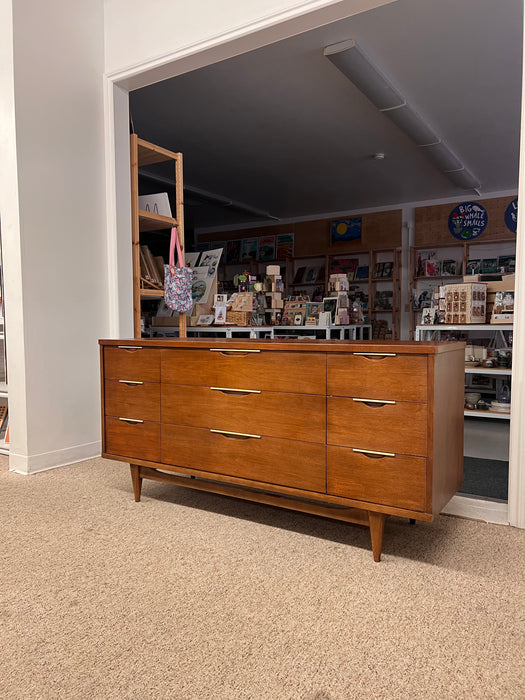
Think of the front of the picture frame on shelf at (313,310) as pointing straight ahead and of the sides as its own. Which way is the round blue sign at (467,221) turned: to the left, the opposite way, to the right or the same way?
the same way

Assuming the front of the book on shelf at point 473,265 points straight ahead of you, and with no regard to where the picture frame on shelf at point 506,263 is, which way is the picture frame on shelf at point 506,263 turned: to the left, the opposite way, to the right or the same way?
the same way

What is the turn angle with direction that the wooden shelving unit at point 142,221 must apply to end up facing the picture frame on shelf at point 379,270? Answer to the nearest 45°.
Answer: approximately 45° to its left

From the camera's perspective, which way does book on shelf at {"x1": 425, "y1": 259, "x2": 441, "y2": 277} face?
toward the camera

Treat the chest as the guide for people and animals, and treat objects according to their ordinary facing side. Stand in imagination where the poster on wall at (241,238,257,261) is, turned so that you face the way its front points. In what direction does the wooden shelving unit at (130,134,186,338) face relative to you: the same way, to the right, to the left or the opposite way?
to the left

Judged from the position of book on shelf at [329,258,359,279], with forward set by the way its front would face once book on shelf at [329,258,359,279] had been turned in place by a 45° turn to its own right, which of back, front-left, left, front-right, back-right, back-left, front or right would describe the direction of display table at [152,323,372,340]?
front-left

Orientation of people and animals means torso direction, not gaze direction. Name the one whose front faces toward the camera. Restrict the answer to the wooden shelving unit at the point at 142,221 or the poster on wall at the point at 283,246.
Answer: the poster on wall

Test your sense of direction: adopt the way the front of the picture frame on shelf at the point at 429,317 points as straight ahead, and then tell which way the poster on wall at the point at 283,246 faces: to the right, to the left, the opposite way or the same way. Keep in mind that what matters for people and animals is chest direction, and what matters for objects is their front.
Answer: the same way

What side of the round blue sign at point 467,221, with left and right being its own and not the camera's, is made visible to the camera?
front

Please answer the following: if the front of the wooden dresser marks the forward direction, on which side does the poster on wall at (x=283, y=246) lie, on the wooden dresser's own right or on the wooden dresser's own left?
on the wooden dresser's own right

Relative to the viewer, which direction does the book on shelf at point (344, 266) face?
toward the camera

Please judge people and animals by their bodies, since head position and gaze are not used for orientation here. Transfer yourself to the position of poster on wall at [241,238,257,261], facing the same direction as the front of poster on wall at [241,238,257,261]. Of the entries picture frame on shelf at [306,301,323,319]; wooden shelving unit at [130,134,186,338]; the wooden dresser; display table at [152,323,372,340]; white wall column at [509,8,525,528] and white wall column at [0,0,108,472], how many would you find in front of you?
6

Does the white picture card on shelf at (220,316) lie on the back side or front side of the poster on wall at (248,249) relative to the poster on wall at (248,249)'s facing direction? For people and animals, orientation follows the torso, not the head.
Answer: on the front side

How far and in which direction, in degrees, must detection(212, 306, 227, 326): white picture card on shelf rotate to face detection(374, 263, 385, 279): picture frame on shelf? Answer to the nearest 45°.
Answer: approximately 135° to its left

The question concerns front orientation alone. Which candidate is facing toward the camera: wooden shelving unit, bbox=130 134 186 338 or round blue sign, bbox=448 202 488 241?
the round blue sign

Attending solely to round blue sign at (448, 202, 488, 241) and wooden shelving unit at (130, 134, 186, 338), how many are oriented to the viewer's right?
1

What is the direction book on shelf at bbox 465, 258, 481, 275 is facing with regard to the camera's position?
facing the viewer
